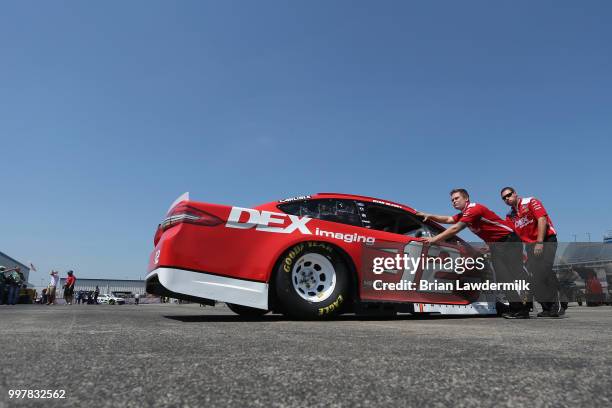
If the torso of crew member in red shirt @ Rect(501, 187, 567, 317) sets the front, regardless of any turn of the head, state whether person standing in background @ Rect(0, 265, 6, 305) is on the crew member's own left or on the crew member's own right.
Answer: on the crew member's own right

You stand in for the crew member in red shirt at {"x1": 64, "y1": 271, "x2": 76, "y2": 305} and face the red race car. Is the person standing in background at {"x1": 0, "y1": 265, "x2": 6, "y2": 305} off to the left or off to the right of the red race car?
right

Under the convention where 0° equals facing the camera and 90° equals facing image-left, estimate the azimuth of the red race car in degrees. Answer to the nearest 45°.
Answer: approximately 225°

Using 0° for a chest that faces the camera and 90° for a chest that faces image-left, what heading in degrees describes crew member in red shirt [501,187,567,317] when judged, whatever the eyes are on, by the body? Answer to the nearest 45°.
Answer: approximately 45°

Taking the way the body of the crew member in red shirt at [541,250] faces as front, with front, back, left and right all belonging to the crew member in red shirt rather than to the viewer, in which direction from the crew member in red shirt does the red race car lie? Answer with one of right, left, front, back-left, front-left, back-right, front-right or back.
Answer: front

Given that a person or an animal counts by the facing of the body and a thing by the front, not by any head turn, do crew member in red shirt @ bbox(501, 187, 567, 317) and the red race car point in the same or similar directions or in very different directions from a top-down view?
very different directions

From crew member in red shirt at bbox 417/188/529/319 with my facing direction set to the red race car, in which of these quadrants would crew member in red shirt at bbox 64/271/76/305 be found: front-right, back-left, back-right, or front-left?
front-right

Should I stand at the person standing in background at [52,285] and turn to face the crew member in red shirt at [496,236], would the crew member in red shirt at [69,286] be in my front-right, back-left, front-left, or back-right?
front-left

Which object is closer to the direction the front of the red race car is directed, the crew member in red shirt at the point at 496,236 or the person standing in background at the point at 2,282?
the crew member in red shirt

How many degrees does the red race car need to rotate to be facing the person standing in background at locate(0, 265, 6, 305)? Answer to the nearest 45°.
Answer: approximately 90° to its left
